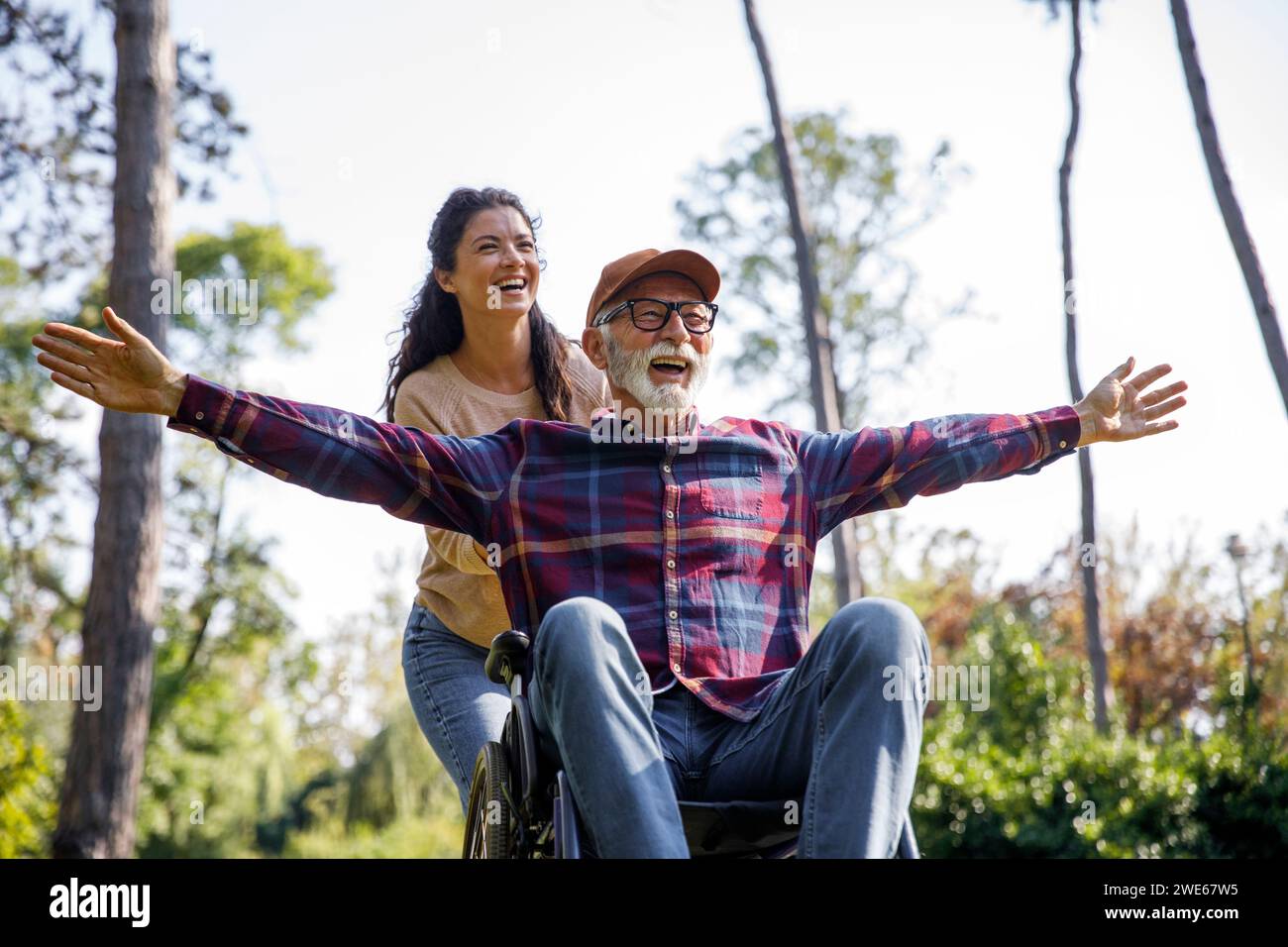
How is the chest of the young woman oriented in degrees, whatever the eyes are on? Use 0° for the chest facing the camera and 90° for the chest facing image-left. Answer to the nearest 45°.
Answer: approximately 315°

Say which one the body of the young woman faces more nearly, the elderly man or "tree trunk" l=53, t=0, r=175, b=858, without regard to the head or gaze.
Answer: the elderly man

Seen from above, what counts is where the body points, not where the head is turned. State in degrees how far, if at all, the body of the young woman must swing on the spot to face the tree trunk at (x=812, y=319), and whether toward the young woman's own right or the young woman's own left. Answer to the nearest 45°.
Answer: approximately 135° to the young woman's own left

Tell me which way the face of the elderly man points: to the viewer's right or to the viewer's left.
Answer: to the viewer's right

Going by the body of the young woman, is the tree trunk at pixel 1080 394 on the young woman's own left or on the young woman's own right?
on the young woman's own left

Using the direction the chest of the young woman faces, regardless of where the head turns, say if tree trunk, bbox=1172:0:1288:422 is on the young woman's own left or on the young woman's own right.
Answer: on the young woman's own left
